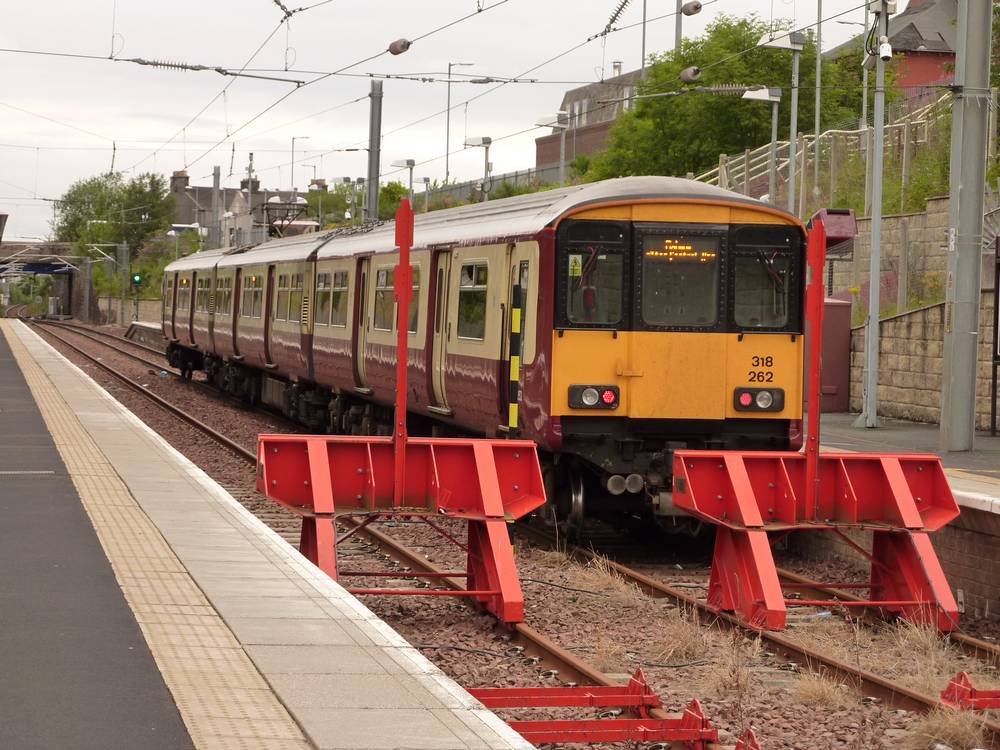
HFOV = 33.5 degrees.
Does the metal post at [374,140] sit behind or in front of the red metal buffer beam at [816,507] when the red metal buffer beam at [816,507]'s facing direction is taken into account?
in front

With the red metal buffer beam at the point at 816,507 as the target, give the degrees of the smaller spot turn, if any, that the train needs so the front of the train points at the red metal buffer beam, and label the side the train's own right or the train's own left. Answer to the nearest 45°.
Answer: approximately 45° to the train's own right

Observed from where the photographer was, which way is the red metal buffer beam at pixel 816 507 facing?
facing away from the viewer and to the left of the viewer

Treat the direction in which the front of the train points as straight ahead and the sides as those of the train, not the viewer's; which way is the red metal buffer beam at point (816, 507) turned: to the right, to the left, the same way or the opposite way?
the opposite way

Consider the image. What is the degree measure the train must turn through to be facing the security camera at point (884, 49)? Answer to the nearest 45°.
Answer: approximately 90° to its left

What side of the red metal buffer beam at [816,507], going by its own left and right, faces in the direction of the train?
front

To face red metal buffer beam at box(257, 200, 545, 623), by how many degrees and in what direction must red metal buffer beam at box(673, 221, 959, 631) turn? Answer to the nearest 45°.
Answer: approximately 45° to its left

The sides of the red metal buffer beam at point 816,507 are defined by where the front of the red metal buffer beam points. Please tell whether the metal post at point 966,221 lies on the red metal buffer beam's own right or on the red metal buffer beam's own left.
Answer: on the red metal buffer beam's own right

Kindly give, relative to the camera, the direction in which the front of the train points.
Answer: facing the viewer and to the right of the viewer
